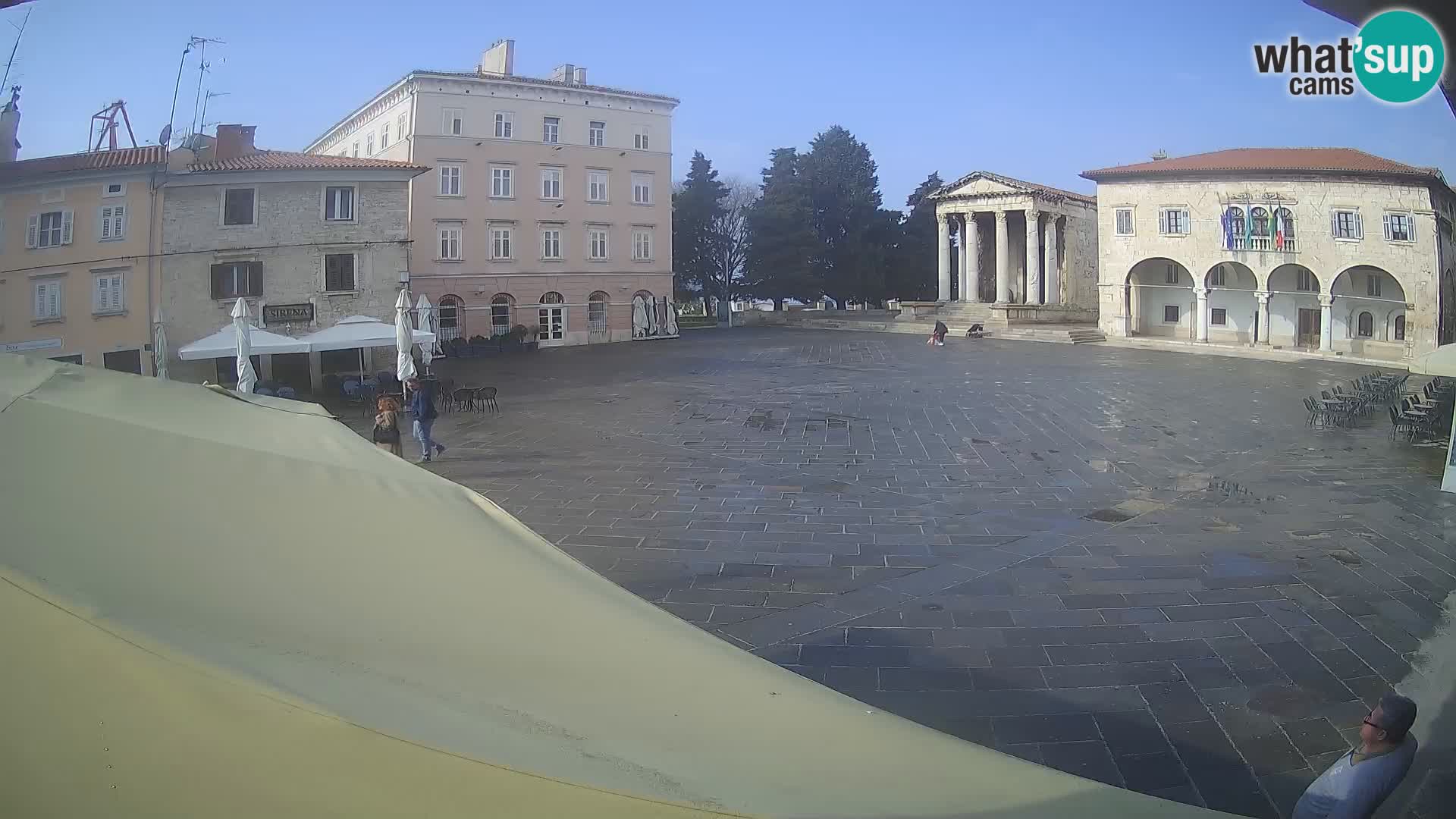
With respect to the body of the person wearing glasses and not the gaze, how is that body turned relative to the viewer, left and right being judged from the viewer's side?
facing to the left of the viewer

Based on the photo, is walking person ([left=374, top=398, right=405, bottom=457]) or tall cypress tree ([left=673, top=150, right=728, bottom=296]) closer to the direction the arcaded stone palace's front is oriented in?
the walking person

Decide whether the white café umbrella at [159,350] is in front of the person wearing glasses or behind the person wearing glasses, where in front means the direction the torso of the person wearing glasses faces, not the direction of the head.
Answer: in front

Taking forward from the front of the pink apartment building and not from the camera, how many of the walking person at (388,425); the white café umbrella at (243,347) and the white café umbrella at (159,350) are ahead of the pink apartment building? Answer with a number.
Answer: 3

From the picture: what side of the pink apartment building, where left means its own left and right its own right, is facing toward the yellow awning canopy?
front

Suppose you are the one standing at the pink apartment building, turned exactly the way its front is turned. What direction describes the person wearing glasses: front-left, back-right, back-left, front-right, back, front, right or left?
front

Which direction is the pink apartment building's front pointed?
toward the camera

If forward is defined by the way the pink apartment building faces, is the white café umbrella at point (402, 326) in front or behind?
in front

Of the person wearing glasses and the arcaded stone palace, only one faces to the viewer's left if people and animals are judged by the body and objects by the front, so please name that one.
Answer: the person wearing glasses

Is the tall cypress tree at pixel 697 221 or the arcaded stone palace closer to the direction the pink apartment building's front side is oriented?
the arcaded stone palace

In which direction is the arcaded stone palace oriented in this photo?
toward the camera

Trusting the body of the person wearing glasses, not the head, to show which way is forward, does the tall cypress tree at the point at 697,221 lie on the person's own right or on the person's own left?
on the person's own right

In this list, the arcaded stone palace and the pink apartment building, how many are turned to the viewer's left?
0
